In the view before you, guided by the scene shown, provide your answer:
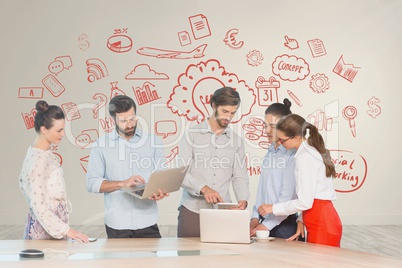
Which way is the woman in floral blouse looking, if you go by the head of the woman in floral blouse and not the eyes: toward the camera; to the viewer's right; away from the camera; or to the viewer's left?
to the viewer's right

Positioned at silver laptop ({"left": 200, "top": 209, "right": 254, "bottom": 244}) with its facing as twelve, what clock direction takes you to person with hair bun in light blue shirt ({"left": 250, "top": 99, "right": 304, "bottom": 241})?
The person with hair bun in light blue shirt is roughly at 1 o'clock from the silver laptop.

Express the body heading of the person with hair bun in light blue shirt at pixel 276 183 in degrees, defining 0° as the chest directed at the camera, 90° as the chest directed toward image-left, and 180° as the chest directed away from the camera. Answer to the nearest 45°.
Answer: approximately 45°

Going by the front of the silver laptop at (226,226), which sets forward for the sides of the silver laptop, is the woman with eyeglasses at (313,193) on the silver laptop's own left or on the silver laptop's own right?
on the silver laptop's own right

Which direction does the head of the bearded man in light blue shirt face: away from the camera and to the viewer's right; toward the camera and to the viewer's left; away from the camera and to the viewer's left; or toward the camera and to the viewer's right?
toward the camera and to the viewer's right

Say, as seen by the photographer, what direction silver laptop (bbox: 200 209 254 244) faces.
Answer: facing away from the viewer

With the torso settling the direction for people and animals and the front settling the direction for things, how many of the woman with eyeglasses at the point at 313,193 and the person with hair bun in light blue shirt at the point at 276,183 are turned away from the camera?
0

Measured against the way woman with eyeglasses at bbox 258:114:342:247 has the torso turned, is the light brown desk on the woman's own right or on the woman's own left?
on the woman's own left

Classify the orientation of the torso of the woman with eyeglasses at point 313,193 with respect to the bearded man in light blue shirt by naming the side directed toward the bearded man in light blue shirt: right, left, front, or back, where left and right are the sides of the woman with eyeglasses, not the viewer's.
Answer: front

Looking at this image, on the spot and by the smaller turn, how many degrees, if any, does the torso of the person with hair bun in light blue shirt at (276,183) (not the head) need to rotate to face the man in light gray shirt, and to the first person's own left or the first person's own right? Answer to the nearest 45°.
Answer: approximately 45° to the first person's own right

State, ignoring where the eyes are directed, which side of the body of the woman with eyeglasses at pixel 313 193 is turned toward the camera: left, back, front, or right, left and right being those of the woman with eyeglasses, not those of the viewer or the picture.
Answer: left

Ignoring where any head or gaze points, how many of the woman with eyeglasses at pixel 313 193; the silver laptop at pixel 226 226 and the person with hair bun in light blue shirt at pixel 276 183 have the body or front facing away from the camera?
1

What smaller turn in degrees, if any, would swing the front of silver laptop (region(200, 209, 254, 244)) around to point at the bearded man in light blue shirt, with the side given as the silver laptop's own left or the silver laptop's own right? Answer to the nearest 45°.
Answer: approximately 45° to the silver laptop's own left
